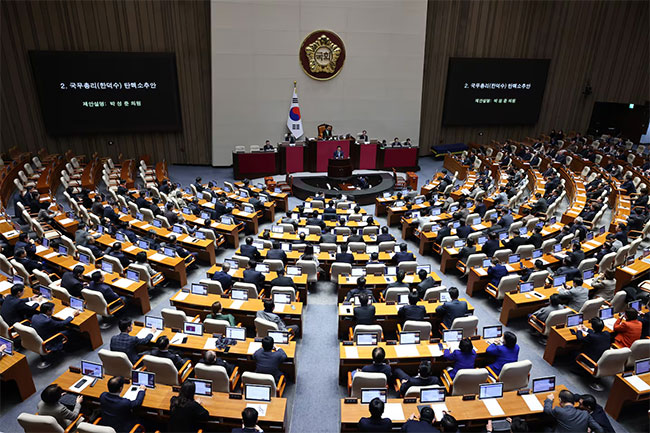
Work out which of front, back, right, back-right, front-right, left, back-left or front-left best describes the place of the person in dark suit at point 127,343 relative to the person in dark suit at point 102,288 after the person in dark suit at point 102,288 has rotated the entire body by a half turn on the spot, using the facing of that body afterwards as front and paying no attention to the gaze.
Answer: front-left

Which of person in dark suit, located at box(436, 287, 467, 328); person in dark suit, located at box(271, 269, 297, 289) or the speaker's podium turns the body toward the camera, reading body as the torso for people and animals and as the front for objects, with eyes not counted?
the speaker's podium

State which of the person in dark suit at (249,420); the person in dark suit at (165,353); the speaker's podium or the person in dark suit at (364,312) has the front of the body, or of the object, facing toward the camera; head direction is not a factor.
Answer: the speaker's podium

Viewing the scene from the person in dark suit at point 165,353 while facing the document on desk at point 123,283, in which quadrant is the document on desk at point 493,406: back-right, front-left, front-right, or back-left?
back-right

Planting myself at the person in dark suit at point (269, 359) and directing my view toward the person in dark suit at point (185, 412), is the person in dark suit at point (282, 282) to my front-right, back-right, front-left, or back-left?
back-right

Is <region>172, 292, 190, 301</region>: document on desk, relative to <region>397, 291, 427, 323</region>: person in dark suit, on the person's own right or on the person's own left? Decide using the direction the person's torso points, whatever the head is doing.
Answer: on the person's own left

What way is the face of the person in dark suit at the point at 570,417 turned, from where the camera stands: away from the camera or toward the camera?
away from the camera

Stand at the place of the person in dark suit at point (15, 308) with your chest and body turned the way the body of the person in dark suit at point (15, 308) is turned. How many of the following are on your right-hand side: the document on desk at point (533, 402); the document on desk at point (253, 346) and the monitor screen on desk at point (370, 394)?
3

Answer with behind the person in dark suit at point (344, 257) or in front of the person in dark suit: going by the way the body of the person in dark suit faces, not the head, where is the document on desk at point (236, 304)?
behind

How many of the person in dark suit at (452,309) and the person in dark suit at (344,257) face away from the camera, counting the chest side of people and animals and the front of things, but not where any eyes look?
2

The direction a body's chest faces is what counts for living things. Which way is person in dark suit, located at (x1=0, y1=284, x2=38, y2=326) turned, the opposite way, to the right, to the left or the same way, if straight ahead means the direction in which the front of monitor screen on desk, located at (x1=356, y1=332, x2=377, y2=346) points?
the opposite way

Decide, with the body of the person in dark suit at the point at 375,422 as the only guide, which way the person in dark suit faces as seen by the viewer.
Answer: away from the camera

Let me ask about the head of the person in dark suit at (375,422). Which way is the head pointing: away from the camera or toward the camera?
away from the camera

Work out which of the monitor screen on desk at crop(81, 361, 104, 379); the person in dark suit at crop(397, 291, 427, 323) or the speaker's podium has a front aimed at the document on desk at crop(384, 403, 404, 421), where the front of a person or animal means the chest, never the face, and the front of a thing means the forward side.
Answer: the speaker's podium

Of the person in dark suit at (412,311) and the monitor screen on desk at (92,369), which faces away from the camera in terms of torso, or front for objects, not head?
the person in dark suit
